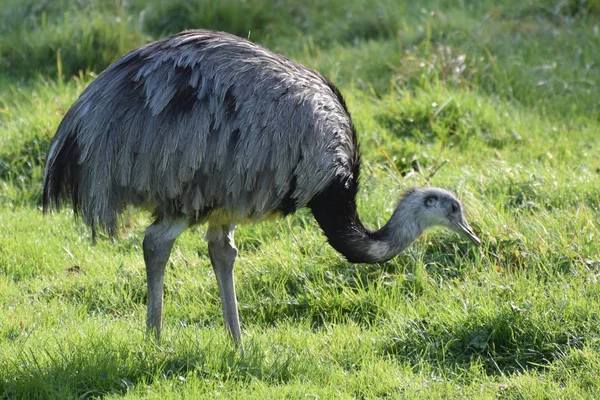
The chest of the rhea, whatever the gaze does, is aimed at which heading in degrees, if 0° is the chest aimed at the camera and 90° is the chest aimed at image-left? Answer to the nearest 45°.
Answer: approximately 270°
